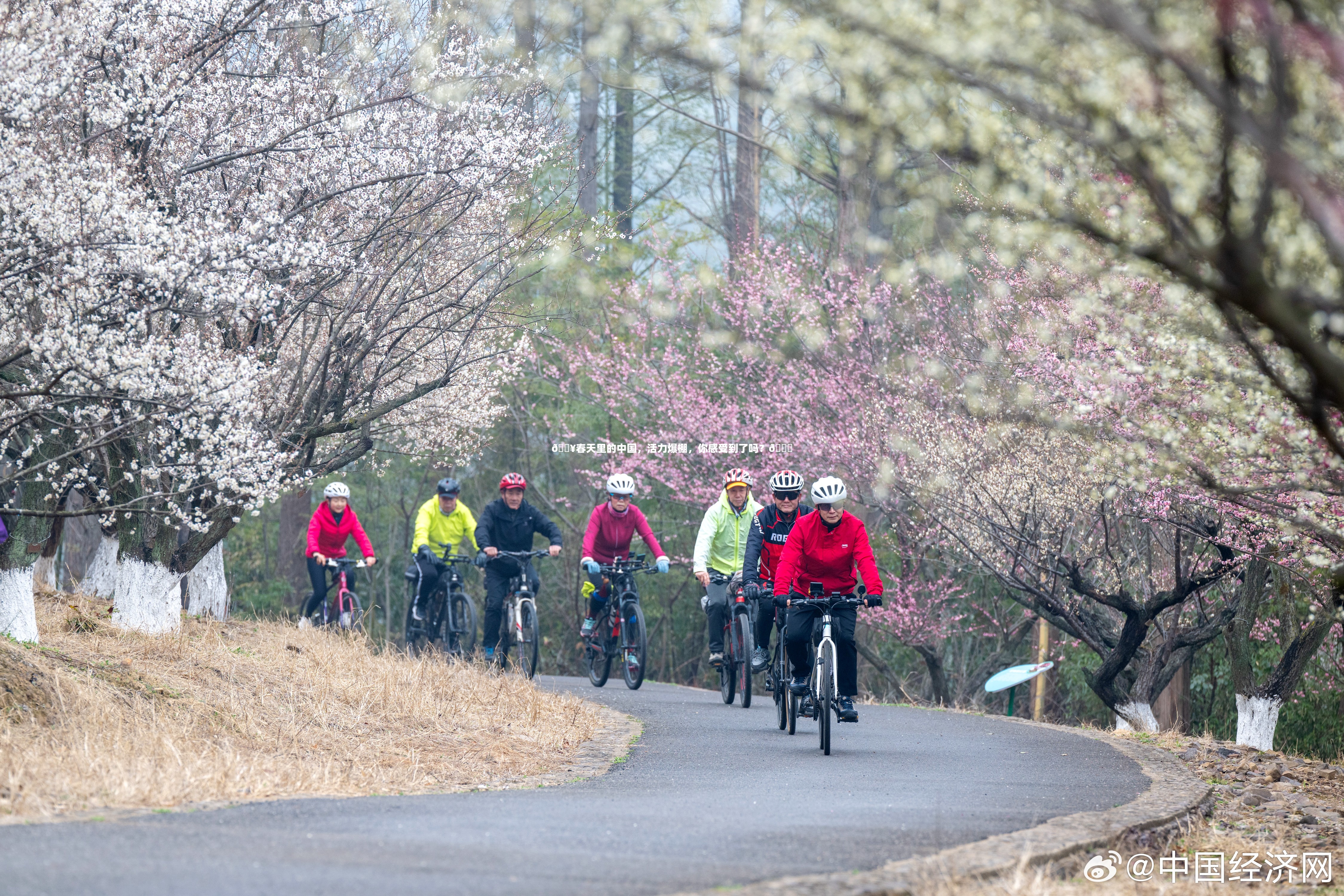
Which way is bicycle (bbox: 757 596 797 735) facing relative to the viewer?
toward the camera

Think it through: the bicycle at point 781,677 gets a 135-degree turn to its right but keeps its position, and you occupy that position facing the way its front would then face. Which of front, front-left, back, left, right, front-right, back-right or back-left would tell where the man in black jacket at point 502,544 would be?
front

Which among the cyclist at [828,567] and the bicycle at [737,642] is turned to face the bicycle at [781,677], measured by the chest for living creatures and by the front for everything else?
the bicycle at [737,642]

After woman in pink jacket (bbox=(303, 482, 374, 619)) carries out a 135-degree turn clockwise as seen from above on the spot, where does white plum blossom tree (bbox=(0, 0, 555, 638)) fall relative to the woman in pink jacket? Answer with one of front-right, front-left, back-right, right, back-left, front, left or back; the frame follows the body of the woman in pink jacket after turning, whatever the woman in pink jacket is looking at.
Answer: left

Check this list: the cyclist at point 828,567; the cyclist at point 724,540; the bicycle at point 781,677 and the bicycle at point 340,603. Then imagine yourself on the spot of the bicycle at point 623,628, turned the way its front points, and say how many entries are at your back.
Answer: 1

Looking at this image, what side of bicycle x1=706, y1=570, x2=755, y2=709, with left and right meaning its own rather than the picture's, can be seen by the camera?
front

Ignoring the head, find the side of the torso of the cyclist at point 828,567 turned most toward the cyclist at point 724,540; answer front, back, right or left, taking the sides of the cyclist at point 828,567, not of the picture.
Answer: back

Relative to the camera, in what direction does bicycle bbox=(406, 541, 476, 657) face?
facing the viewer and to the right of the viewer
